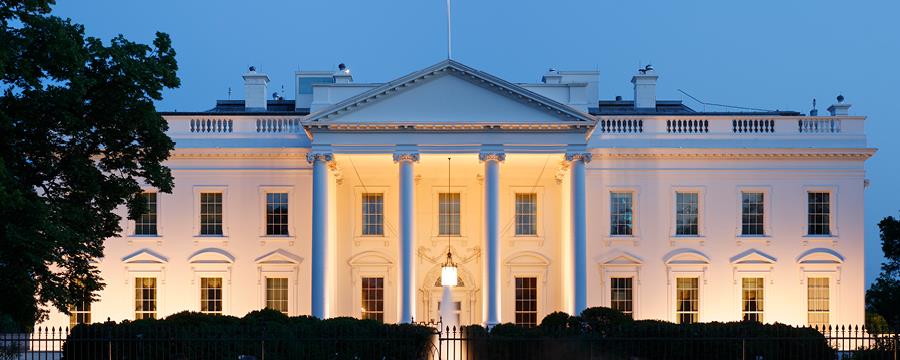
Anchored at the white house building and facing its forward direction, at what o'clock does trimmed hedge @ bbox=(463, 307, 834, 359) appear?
The trimmed hedge is roughly at 12 o'clock from the white house building.

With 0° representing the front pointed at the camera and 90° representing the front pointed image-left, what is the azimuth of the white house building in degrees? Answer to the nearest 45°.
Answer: approximately 0°

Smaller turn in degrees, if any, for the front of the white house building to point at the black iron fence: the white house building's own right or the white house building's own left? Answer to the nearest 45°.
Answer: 0° — it already faces it

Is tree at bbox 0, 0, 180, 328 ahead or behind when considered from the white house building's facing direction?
ahead
